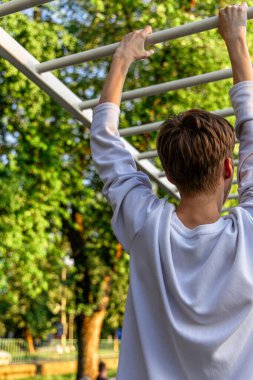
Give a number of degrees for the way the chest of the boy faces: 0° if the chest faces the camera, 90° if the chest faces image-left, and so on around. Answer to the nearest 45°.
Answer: approximately 180°
